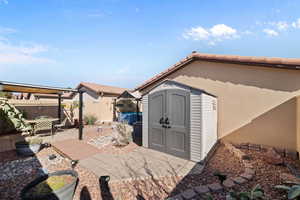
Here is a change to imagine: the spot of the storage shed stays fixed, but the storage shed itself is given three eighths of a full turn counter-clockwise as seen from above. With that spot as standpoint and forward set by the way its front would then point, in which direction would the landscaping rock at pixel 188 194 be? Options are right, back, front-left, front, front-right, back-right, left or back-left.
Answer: right

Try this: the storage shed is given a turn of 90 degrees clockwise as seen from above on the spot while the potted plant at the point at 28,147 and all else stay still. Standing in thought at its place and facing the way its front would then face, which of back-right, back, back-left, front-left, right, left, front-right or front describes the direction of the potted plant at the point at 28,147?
front-left

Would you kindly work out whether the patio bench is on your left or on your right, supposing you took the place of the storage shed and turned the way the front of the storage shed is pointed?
on your right

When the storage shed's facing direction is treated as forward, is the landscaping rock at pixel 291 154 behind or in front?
behind

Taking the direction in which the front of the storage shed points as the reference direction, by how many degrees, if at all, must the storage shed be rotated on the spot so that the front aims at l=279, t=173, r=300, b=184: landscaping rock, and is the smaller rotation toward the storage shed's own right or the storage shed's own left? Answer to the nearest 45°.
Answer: approximately 90° to the storage shed's own left

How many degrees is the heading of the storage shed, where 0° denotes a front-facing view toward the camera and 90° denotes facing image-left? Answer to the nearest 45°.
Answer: approximately 45°

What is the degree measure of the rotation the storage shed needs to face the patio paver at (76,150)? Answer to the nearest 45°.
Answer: approximately 45° to its right

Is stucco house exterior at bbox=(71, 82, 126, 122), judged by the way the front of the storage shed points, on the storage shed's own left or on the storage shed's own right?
on the storage shed's own right

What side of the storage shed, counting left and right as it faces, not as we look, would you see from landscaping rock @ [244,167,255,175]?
left

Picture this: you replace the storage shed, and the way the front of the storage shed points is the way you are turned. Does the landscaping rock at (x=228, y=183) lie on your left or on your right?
on your left

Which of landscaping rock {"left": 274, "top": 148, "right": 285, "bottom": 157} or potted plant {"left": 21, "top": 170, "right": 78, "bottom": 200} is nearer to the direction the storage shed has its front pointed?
the potted plant
